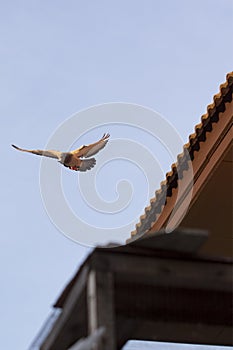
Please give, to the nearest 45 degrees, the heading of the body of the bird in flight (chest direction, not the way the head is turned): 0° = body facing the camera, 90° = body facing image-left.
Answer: approximately 45°

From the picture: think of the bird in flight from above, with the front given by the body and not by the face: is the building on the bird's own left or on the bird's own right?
on the bird's own left
